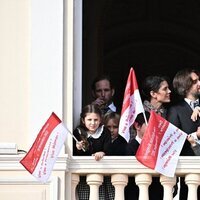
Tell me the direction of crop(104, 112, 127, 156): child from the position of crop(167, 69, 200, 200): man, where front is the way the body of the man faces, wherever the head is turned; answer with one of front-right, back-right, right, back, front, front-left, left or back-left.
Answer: back-right

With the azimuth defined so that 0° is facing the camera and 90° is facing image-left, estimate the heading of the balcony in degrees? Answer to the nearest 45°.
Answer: approximately 0°

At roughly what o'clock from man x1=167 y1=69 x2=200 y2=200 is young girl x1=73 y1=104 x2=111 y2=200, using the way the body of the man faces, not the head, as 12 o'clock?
The young girl is roughly at 4 o'clock from the man.

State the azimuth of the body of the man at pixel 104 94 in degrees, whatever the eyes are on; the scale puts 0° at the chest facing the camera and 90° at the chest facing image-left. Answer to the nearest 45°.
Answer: approximately 0°

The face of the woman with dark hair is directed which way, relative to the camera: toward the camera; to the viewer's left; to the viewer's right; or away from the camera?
to the viewer's right
